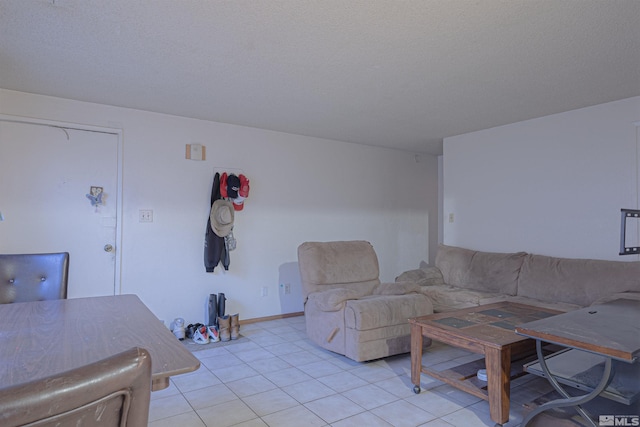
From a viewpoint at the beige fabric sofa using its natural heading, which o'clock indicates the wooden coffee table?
The wooden coffee table is roughly at 11 o'clock from the beige fabric sofa.

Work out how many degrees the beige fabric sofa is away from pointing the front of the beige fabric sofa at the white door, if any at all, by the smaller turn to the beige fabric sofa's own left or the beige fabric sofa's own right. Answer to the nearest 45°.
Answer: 0° — it already faces it

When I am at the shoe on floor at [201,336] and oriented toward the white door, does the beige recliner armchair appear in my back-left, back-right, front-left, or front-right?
back-left

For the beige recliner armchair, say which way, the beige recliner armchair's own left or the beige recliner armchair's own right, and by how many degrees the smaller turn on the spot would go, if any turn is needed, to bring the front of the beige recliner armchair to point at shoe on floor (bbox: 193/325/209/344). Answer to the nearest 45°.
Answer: approximately 135° to the beige recliner armchair's own right

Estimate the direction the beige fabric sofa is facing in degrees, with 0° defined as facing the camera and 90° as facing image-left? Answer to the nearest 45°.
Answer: approximately 45°

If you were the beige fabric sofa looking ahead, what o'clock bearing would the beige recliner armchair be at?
The beige recliner armchair is roughly at 12 o'clock from the beige fabric sofa.

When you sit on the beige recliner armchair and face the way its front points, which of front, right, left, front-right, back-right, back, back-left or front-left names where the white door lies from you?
back-right

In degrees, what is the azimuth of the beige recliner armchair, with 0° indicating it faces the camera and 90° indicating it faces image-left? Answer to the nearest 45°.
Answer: approximately 315°

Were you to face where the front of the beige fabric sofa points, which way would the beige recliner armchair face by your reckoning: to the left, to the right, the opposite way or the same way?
to the left

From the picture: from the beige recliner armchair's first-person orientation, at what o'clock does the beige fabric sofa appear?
The beige fabric sofa is roughly at 10 o'clock from the beige recliner armchair.
